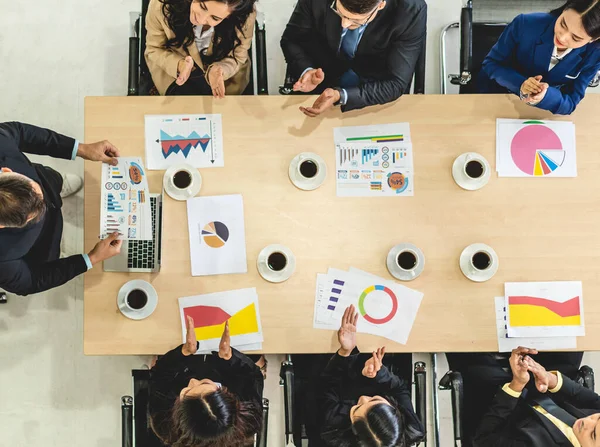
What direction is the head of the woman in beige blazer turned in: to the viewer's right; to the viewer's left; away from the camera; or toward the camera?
toward the camera

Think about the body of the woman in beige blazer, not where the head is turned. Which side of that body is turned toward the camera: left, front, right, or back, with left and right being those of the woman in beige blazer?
front

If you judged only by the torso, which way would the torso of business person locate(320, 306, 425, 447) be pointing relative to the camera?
away from the camera

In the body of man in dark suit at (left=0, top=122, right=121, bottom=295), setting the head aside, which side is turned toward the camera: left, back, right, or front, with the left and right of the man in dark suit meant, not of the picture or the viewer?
right

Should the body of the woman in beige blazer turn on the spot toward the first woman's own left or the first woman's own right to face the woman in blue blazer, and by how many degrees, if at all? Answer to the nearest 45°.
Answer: approximately 90° to the first woman's own left

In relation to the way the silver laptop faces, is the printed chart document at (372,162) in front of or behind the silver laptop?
behind

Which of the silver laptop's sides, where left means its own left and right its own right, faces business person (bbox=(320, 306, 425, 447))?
back

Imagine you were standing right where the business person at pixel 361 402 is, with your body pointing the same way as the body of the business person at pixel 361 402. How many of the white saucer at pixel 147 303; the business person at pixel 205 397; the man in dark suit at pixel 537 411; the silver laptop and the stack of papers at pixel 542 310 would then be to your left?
3

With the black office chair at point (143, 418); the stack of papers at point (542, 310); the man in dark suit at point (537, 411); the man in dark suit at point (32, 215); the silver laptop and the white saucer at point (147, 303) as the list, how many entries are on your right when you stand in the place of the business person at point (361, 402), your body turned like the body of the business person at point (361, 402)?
2

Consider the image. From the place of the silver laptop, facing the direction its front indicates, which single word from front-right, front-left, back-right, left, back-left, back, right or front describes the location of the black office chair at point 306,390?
back

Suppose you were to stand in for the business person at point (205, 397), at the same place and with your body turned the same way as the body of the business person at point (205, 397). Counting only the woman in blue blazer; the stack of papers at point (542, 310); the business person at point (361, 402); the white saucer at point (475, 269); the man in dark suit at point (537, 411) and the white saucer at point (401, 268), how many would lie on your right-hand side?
6

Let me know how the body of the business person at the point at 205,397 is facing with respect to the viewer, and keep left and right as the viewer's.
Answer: facing away from the viewer

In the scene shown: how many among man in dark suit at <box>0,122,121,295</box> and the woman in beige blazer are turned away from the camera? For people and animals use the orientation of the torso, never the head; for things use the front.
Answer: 0

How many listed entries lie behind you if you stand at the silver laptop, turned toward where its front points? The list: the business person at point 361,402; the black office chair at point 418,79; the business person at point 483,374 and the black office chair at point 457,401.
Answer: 4

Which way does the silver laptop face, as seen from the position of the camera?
facing to the left of the viewer

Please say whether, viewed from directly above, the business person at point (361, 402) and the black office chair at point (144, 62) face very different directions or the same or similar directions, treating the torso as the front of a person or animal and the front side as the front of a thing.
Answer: very different directions

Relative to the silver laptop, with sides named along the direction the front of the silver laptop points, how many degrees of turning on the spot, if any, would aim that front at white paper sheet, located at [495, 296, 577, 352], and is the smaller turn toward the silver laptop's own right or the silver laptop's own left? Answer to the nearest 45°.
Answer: approximately 180°

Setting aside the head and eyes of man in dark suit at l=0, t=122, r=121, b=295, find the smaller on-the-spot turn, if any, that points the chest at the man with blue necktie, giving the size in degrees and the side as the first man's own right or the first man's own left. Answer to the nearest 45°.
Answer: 0° — they already face them
